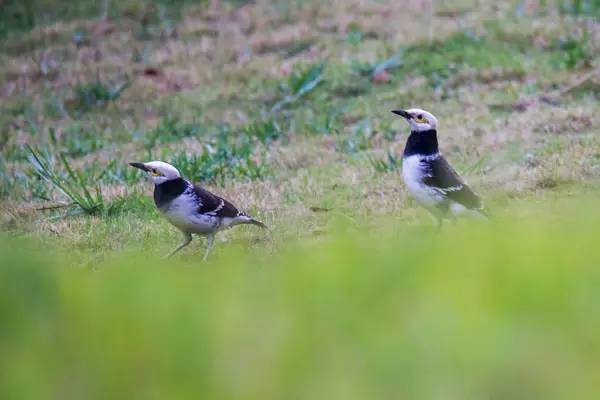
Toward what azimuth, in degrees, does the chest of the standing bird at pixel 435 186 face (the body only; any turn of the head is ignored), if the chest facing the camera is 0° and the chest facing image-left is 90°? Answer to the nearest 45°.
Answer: approximately 90°

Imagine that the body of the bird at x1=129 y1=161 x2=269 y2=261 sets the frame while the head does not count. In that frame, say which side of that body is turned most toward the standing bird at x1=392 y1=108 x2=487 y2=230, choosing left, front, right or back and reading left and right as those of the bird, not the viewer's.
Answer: back

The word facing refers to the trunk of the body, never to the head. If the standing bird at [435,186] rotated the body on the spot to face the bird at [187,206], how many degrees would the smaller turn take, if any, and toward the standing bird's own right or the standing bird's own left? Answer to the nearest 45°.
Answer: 0° — it already faces it

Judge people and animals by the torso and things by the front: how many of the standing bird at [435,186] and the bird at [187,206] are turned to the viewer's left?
2

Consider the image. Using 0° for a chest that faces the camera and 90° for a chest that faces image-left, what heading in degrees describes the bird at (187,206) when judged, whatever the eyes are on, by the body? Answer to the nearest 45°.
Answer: approximately 90°
